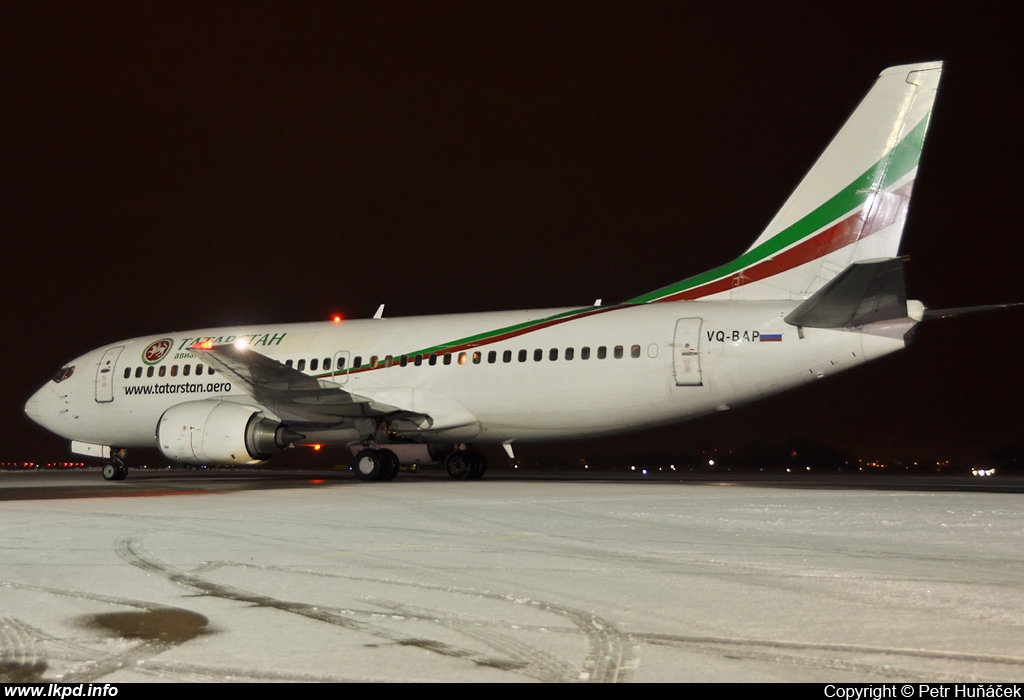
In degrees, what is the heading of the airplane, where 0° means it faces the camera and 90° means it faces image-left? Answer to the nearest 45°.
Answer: approximately 135°
